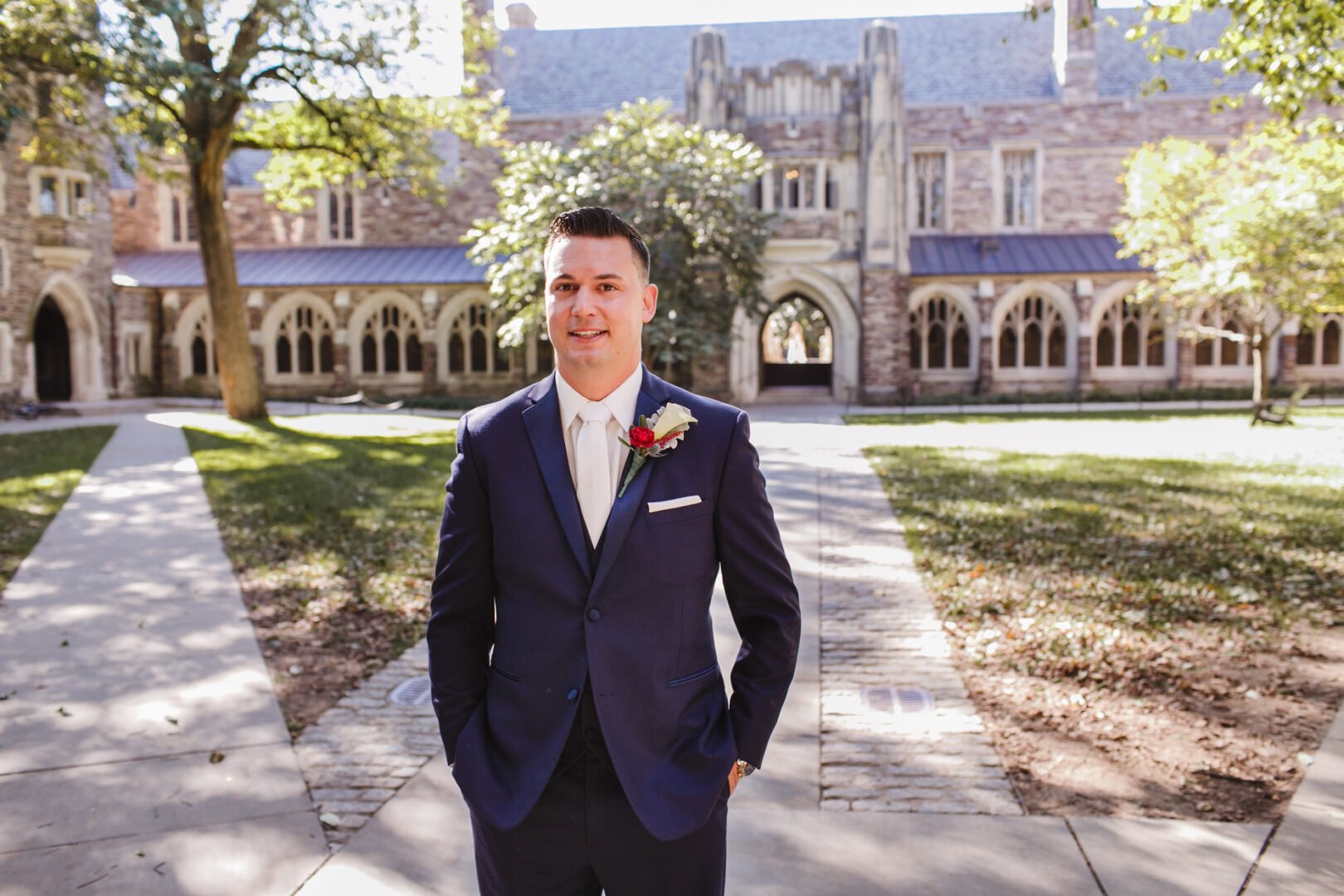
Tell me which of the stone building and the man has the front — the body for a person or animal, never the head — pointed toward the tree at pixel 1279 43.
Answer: the stone building

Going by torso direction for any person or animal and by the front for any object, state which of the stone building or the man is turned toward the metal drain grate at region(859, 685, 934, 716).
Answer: the stone building

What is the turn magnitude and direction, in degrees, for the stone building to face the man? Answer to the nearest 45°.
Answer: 0° — it already faces them

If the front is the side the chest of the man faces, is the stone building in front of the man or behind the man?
behind

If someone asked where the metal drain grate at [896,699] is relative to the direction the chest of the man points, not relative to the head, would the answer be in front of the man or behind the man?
behind

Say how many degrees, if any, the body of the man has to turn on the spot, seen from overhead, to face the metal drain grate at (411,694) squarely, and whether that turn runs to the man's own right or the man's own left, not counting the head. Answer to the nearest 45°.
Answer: approximately 180°

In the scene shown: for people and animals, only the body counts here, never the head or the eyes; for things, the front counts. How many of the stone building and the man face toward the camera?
2

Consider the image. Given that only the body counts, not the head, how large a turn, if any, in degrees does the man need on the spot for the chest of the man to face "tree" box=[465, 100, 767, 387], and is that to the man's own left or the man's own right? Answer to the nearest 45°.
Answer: approximately 180°

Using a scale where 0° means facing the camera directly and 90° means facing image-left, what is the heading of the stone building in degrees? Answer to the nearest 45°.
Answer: approximately 0°

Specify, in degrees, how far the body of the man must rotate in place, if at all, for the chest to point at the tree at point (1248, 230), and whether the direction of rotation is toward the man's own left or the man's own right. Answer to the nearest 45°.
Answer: approximately 135° to the man's own left
